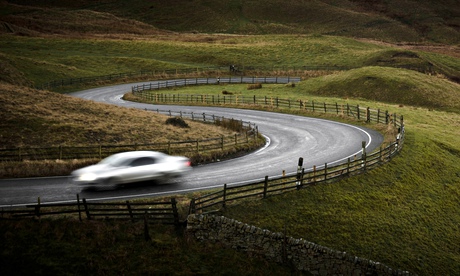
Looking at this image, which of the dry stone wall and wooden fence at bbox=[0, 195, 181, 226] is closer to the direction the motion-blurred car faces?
the wooden fence

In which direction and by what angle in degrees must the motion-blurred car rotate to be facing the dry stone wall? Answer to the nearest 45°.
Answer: approximately 90° to its left

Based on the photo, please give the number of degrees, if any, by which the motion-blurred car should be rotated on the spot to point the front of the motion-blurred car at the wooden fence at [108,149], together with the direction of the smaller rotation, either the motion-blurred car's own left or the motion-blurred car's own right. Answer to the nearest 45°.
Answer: approximately 135° to the motion-blurred car's own right

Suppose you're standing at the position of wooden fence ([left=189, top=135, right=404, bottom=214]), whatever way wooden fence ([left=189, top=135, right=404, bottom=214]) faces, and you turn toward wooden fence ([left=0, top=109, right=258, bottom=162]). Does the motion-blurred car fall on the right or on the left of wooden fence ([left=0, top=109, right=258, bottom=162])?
left

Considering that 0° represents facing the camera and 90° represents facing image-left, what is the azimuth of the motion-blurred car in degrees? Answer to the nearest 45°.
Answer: approximately 45°
